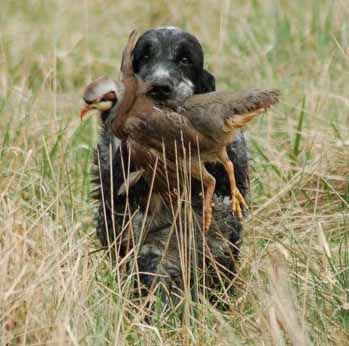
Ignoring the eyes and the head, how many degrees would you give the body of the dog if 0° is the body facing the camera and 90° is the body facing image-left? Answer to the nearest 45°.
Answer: approximately 0°
